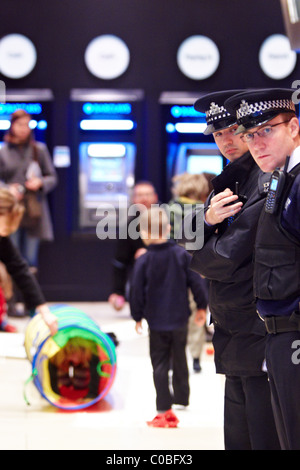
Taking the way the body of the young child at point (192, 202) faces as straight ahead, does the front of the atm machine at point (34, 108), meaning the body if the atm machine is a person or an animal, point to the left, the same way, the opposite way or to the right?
the opposite way

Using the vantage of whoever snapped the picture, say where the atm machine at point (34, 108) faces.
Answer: facing the viewer

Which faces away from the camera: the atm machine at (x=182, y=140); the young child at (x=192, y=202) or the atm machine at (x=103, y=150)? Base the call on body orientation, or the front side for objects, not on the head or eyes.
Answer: the young child

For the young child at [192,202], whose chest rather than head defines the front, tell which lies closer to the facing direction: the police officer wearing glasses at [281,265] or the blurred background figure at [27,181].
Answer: the blurred background figure

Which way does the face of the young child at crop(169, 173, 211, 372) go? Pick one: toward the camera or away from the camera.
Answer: away from the camera

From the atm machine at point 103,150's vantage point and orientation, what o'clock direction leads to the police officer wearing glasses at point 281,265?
The police officer wearing glasses is roughly at 12 o'clock from the atm machine.

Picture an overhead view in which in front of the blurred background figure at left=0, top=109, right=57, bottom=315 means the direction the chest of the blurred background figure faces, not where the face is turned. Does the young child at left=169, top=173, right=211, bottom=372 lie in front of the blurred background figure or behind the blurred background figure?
in front

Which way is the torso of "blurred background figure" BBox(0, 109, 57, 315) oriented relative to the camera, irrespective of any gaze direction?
toward the camera

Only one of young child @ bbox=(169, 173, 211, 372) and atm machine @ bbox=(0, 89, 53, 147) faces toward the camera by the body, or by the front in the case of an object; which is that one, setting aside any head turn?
the atm machine

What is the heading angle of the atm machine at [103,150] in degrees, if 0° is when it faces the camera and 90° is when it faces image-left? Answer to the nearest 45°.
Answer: approximately 0°

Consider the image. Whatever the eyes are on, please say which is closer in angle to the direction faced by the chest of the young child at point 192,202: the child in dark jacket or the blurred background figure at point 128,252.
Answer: the blurred background figure

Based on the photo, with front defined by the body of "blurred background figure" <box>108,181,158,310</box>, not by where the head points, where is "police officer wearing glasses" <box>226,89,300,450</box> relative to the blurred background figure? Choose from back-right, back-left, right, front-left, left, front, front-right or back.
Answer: front

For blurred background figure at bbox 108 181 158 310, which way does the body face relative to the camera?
toward the camera

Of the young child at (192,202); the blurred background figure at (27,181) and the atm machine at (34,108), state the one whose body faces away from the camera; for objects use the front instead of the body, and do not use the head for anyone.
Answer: the young child
